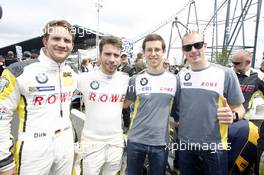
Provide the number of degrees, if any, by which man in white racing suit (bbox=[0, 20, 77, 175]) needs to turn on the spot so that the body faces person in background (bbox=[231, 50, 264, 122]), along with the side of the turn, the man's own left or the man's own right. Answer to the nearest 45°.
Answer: approximately 45° to the man's own left

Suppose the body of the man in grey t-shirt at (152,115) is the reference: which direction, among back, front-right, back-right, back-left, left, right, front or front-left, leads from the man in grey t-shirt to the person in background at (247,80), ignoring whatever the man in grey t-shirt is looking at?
back-left

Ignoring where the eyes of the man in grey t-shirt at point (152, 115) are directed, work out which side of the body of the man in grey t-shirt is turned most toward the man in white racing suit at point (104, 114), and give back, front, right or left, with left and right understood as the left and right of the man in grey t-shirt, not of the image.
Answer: right

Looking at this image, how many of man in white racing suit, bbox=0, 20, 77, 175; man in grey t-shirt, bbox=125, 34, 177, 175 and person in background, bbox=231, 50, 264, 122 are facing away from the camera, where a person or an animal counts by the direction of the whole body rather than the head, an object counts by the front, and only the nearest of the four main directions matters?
0

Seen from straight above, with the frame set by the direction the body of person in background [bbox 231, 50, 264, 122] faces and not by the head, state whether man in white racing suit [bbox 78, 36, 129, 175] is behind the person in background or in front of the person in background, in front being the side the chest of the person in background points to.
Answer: in front

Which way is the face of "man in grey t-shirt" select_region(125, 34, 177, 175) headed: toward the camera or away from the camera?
toward the camera

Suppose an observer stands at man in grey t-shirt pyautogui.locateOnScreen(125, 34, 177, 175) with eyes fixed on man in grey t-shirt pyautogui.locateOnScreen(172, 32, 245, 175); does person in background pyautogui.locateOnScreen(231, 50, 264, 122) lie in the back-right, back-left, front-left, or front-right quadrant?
front-left

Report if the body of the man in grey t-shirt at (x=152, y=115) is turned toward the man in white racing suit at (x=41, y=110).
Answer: no

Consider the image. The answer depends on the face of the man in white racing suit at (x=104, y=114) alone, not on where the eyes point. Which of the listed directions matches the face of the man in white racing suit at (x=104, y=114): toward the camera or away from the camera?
toward the camera

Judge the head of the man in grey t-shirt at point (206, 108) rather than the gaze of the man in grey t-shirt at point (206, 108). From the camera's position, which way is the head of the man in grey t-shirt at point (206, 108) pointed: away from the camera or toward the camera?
toward the camera

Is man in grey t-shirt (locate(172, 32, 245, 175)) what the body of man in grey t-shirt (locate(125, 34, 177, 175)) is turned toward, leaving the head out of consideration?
no

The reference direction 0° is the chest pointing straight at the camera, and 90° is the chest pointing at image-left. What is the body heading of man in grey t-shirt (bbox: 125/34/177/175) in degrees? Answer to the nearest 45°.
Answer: approximately 0°

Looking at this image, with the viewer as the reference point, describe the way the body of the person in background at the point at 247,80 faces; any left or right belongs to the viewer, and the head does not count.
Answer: facing the viewer and to the left of the viewer

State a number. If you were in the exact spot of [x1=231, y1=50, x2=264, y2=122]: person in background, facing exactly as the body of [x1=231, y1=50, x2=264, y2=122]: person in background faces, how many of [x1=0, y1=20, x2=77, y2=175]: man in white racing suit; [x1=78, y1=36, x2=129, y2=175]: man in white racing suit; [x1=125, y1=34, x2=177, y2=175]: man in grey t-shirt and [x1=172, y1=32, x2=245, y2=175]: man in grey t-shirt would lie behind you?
0
